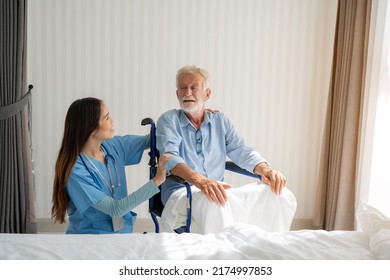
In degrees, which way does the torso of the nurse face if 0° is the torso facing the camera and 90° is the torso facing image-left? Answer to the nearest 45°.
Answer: approximately 315°

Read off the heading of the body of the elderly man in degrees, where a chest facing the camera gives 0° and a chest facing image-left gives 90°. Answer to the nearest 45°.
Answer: approximately 315°

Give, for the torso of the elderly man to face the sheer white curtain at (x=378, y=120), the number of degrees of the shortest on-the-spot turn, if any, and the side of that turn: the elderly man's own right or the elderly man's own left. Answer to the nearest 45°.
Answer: approximately 90° to the elderly man's own left

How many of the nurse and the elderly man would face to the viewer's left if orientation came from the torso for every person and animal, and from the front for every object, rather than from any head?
0

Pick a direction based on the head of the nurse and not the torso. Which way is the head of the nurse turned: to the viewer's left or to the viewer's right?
to the viewer's right

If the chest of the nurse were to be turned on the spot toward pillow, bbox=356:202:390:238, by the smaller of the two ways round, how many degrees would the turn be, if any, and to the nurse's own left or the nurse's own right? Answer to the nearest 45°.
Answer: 0° — they already face it

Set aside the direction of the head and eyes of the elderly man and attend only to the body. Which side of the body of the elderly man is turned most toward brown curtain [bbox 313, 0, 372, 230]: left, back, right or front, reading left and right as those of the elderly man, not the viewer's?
left

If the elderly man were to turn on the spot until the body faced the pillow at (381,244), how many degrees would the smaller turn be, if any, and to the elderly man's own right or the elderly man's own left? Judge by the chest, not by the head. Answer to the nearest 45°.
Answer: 0° — they already face it

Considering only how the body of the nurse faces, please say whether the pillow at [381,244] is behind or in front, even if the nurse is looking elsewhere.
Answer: in front
